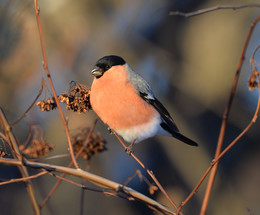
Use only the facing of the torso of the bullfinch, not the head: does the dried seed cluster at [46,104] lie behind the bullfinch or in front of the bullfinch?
in front

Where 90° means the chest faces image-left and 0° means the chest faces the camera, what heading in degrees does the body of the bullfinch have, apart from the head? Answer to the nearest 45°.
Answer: approximately 45°

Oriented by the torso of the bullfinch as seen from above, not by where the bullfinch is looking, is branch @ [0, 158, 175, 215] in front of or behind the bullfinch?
in front

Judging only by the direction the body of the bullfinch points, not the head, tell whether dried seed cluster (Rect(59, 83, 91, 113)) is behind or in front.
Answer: in front
